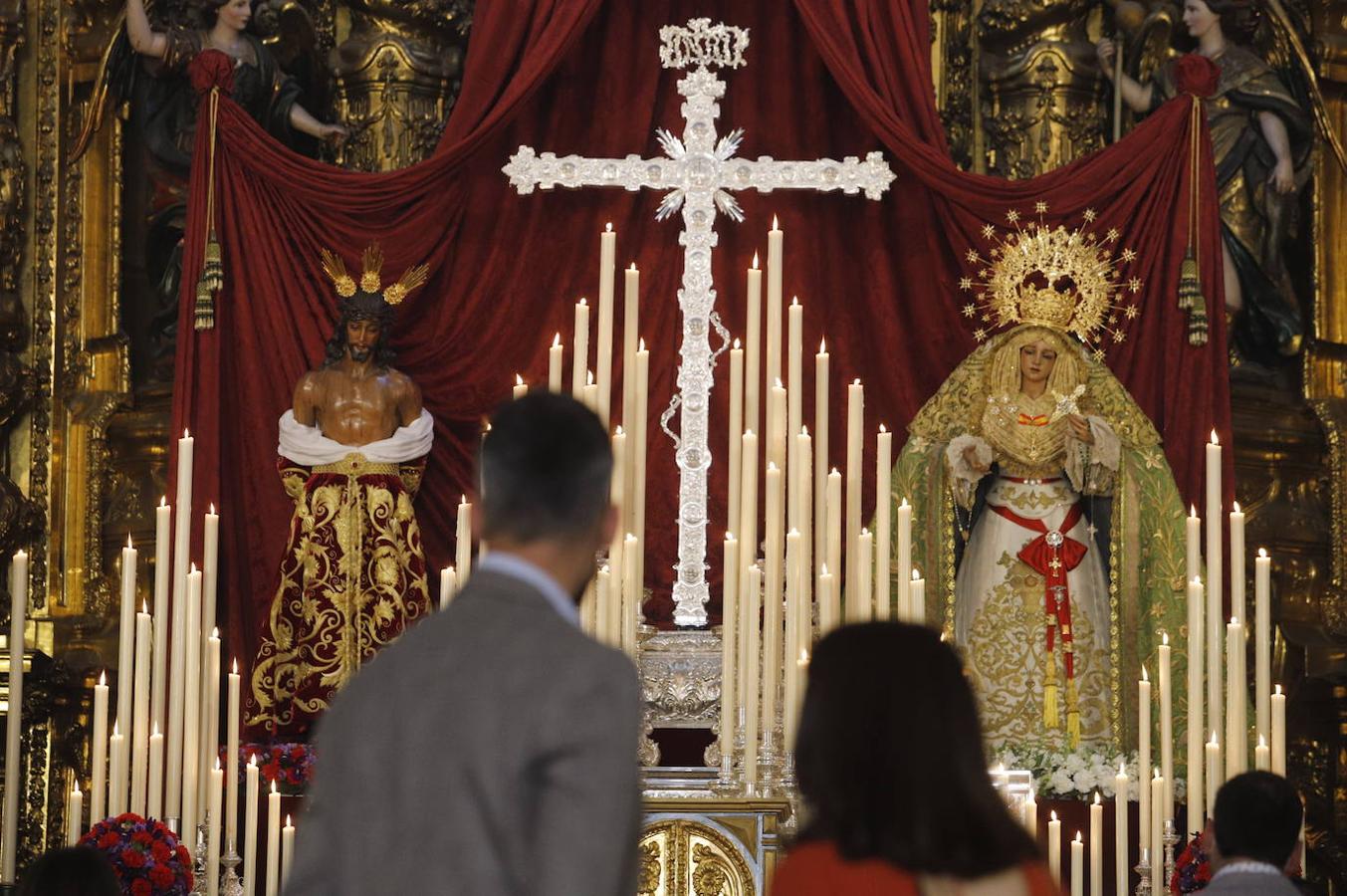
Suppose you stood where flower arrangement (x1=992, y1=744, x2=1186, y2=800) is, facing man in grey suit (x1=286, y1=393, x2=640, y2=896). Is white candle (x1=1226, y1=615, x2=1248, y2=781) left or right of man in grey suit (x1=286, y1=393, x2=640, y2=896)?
left

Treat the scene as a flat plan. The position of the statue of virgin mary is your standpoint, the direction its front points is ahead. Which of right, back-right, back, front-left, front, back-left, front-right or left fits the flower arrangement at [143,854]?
front-right

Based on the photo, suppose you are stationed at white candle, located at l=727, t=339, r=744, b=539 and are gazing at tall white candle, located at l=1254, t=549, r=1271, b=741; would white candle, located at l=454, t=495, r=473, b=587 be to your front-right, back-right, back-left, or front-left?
back-right

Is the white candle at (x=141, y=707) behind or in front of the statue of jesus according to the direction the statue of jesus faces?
in front

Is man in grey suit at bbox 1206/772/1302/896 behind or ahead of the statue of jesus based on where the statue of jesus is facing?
ahead

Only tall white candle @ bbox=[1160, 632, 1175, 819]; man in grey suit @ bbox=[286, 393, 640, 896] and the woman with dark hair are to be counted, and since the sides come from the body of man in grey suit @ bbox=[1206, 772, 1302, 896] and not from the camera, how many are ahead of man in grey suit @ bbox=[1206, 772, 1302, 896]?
1

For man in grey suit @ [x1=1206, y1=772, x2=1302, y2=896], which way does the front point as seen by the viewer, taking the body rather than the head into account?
away from the camera

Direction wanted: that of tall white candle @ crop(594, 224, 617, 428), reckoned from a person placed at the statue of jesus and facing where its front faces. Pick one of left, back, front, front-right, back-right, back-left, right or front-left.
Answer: front-left

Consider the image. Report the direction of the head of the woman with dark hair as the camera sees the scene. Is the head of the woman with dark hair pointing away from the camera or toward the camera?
away from the camera

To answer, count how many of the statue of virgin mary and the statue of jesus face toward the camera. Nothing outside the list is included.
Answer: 2

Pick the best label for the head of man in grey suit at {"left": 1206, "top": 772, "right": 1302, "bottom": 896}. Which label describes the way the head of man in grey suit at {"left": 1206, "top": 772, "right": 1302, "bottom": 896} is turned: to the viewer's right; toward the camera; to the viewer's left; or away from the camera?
away from the camera

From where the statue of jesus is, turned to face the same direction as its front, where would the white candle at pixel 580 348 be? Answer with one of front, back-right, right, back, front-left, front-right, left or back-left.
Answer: front-left

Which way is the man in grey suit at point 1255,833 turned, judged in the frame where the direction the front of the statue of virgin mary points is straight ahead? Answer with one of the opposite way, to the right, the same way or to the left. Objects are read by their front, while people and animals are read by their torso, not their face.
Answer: the opposite way

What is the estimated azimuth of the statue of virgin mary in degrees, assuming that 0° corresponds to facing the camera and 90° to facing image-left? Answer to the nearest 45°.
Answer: approximately 0°

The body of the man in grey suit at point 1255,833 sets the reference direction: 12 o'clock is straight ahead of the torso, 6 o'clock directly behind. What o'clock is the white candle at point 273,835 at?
The white candle is roughly at 10 o'clock from the man in grey suit.
